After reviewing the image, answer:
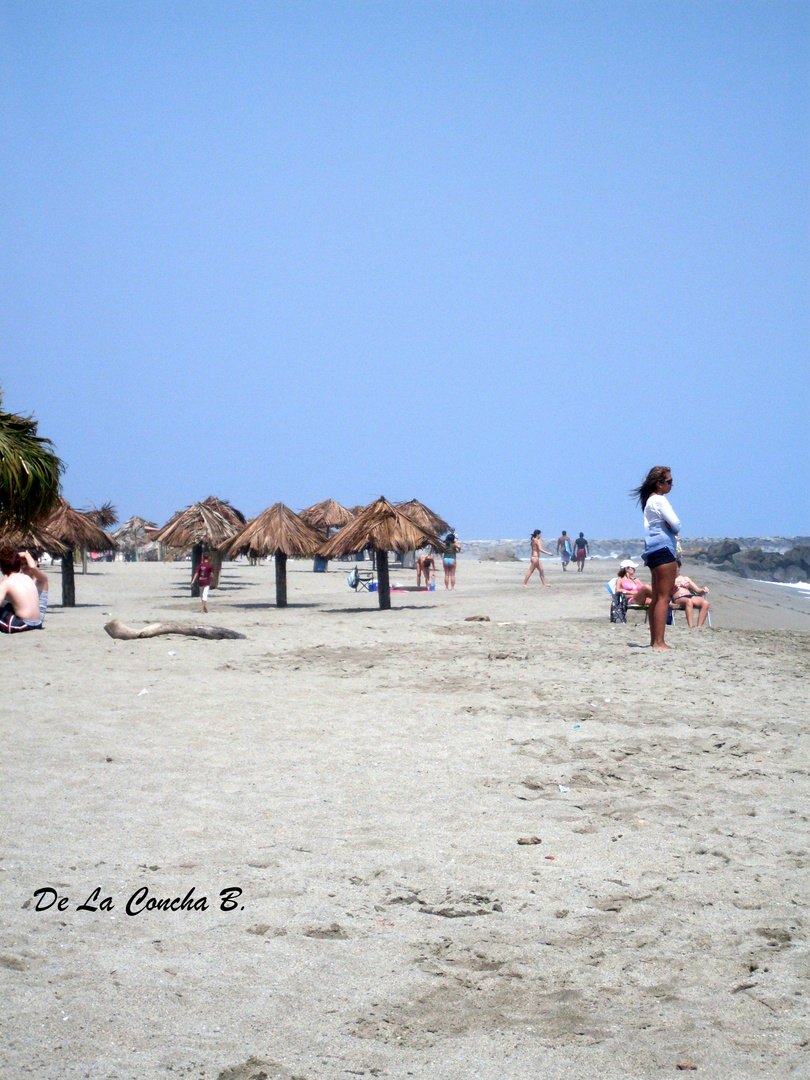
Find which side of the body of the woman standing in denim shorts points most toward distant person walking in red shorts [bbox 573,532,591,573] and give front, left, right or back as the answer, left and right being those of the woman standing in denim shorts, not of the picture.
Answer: left

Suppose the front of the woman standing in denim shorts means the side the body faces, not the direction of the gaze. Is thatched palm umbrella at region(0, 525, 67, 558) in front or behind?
behind

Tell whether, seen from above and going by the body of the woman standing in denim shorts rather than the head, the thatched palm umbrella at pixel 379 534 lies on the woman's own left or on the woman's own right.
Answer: on the woman's own left

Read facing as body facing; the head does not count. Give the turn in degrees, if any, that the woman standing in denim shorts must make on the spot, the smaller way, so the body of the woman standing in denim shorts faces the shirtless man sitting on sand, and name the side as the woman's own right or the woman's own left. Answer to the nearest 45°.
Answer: approximately 180°

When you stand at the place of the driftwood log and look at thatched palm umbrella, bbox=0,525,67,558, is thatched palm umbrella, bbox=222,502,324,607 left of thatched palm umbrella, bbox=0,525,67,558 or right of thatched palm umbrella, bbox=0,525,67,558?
right

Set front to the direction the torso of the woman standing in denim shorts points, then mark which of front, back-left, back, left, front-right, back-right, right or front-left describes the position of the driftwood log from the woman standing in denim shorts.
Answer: back

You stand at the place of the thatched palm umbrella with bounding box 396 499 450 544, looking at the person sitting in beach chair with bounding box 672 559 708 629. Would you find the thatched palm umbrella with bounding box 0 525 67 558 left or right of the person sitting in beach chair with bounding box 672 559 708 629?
right

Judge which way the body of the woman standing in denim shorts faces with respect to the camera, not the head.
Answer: to the viewer's right

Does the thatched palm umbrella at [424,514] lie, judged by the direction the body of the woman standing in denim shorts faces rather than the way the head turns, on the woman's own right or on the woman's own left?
on the woman's own left

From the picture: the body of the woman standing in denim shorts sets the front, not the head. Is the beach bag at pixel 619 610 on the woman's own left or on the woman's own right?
on the woman's own left

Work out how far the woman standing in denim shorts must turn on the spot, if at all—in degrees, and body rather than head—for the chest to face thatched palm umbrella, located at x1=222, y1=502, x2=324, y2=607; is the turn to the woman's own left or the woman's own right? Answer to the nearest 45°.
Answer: approximately 135° to the woman's own left
